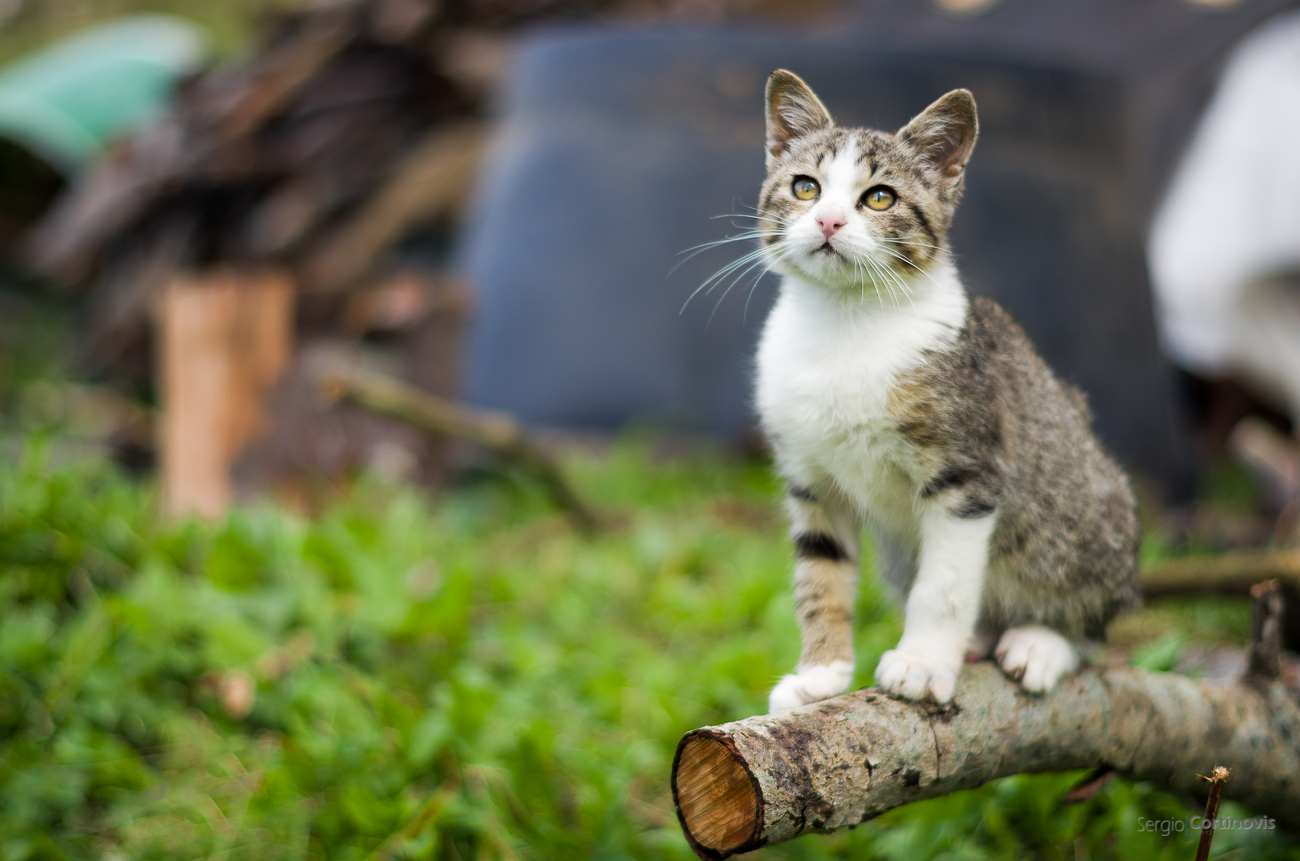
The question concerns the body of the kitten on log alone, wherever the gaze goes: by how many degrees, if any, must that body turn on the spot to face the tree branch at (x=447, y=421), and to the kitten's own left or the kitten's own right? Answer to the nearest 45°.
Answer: approximately 90° to the kitten's own right

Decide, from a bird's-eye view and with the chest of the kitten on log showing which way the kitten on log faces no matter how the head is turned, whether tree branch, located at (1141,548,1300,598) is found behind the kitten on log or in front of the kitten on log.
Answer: behind

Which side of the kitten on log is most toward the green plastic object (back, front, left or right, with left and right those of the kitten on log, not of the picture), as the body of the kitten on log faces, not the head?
right

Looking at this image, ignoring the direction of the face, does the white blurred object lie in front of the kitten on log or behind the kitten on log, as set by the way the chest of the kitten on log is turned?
behind

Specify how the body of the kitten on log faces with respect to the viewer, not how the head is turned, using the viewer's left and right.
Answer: facing the viewer and to the left of the viewer
